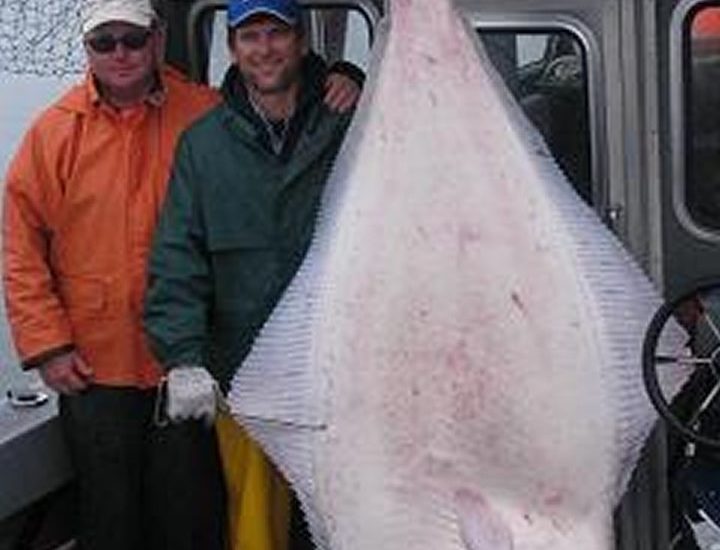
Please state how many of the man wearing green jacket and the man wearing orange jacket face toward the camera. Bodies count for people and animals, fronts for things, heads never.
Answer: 2

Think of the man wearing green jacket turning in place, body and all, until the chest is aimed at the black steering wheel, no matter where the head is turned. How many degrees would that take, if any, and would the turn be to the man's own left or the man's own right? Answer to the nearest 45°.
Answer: approximately 45° to the man's own left

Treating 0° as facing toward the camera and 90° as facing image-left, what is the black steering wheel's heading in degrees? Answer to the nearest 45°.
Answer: approximately 0°

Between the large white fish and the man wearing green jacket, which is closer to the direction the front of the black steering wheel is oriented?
the large white fish

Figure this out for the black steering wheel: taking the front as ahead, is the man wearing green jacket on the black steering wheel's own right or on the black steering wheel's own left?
on the black steering wheel's own right

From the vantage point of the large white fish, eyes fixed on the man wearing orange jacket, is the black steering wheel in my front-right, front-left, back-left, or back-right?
back-right

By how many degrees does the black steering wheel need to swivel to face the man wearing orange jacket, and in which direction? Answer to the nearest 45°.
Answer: approximately 90° to its right
